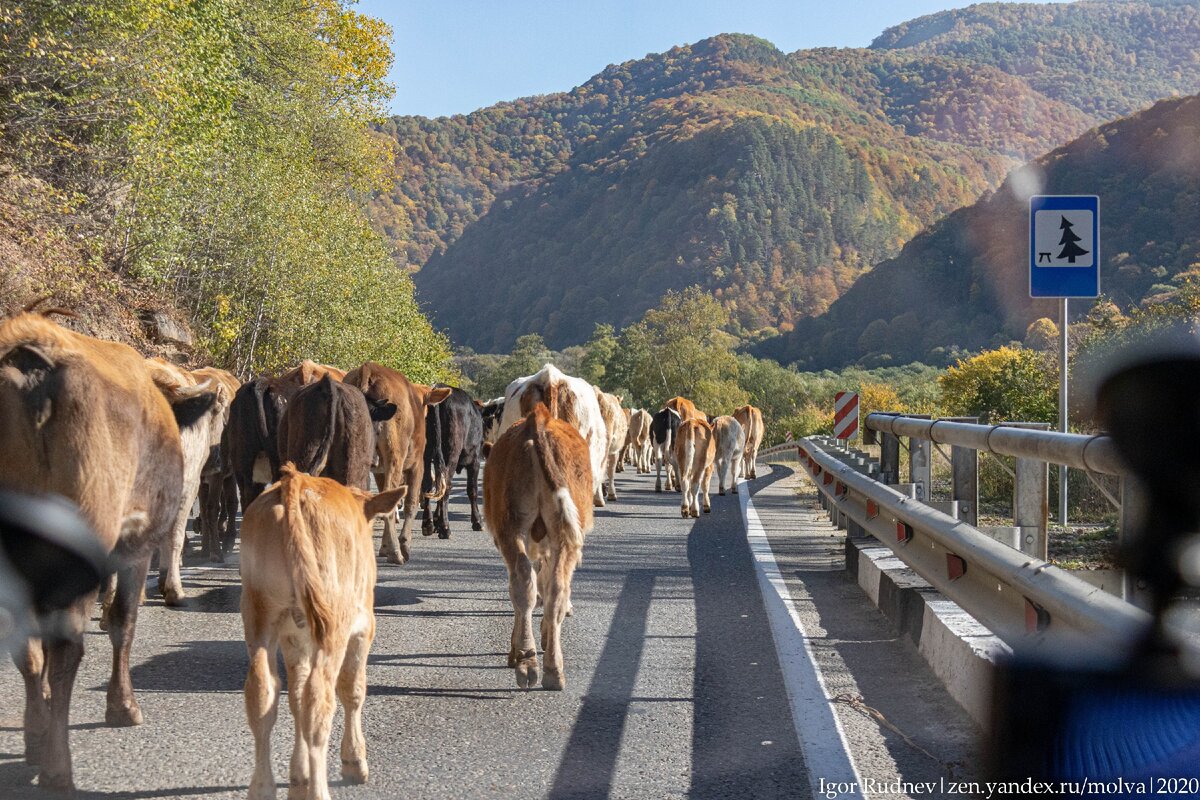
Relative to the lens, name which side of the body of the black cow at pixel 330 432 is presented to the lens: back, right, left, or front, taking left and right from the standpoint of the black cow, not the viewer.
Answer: back

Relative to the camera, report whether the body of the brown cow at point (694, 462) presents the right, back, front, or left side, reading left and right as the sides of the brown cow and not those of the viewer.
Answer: back

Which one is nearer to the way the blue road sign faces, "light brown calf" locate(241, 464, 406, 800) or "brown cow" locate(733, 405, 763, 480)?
the light brown calf

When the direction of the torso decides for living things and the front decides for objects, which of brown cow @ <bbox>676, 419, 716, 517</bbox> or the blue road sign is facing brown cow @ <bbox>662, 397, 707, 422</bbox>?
brown cow @ <bbox>676, 419, 716, 517</bbox>

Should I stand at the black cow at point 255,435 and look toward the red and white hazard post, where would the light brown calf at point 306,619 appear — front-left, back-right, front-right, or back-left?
back-right

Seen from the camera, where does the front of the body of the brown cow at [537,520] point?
away from the camera

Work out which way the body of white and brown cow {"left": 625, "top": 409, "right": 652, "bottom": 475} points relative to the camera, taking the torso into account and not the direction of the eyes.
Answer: away from the camera
